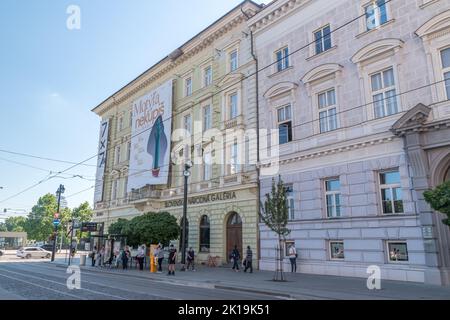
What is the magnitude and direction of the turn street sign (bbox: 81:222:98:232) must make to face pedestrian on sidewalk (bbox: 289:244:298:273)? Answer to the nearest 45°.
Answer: approximately 45° to its left

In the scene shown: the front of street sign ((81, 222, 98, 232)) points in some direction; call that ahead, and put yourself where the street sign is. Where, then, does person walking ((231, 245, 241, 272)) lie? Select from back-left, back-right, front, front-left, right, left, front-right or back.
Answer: front-left

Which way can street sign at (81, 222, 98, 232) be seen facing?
toward the camera

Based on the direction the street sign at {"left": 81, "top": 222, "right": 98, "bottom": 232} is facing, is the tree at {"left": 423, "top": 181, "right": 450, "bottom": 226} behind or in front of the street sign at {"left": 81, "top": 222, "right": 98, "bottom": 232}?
in front
